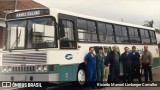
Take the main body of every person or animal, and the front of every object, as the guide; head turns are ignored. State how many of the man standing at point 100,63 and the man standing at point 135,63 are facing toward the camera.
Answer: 2

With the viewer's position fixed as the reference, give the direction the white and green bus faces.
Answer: facing the viewer and to the left of the viewer

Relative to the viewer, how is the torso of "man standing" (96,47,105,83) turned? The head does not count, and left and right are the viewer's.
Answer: facing the viewer

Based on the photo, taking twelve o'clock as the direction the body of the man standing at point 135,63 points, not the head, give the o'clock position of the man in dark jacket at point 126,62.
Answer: The man in dark jacket is roughly at 2 o'clock from the man standing.

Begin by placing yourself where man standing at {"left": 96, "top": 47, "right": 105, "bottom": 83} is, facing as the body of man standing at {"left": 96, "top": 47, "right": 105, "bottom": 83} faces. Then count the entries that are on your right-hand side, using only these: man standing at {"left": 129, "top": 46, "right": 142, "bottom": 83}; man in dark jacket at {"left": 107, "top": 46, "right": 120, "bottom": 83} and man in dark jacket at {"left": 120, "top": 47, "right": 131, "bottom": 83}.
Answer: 0

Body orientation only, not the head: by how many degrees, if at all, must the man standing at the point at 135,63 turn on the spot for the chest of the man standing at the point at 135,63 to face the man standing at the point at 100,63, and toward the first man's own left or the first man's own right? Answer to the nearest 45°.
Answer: approximately 45° to the first man's own right

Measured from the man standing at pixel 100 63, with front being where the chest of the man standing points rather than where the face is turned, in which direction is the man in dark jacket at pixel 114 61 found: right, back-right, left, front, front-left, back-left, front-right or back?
back-left

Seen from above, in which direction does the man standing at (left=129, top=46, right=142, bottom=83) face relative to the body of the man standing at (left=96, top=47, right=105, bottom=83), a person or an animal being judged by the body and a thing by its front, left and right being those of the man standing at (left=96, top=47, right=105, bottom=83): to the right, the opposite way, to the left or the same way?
the same way

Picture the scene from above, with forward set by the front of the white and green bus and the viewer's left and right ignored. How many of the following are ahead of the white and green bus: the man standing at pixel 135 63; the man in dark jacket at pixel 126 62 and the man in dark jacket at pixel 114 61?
0

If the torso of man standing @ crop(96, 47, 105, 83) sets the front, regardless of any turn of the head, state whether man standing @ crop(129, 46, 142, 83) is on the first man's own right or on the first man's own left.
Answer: on the first man's own left

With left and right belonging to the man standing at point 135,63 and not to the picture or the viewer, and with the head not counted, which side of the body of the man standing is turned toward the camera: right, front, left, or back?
front

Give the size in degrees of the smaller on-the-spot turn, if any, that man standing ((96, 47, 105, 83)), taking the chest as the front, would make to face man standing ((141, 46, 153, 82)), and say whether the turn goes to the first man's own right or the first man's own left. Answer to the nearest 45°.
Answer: approximately 135° to the first man's own left
